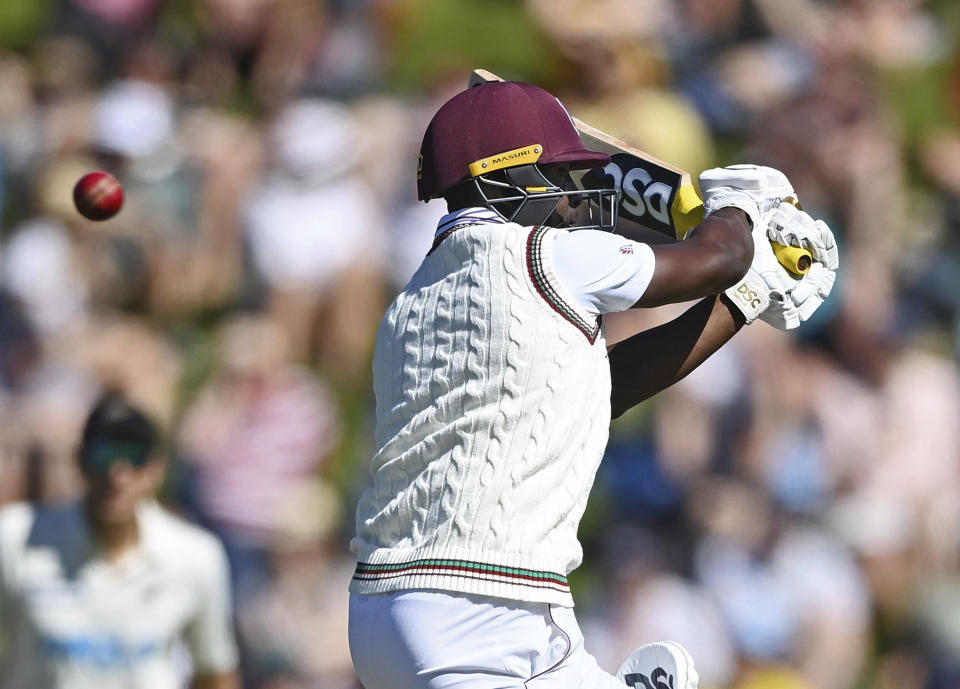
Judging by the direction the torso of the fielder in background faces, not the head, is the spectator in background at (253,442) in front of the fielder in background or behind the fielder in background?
behind

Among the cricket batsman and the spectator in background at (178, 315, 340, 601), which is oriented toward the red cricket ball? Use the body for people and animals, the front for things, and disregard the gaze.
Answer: the spectator in background

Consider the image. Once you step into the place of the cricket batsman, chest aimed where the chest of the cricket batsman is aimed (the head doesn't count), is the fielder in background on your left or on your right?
on your left

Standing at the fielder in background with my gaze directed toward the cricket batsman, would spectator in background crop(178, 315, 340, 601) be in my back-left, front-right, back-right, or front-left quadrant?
back-left

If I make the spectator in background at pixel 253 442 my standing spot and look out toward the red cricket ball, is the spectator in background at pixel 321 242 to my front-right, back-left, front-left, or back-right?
back-left

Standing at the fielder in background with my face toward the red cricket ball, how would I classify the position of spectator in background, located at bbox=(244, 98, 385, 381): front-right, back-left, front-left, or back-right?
back-left

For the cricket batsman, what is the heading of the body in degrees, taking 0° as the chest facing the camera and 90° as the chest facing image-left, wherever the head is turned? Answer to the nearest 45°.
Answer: approximately 225°

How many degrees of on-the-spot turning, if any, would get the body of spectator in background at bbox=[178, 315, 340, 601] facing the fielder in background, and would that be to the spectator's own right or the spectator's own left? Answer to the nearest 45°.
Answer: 0° — they already face them
